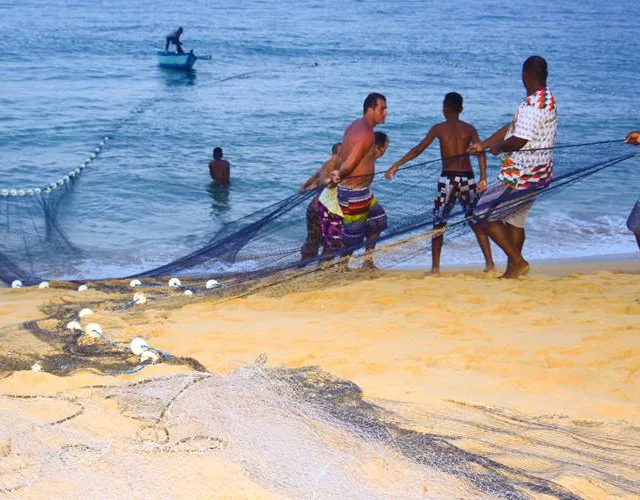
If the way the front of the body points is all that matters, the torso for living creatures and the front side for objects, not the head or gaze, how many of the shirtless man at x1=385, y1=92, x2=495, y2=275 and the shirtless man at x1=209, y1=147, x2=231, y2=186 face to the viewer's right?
0

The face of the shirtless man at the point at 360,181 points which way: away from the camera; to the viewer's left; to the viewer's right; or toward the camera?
to the viewer's right

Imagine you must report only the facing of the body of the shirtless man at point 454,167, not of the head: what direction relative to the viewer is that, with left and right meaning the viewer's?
facing away from the viewer

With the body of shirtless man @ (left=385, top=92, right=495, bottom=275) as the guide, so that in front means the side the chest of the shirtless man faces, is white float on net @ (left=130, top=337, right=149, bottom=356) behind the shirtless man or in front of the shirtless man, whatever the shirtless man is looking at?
behind

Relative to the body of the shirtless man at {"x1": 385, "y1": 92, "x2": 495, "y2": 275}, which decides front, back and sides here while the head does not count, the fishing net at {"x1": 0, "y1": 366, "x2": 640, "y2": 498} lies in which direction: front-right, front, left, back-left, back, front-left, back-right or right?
back
